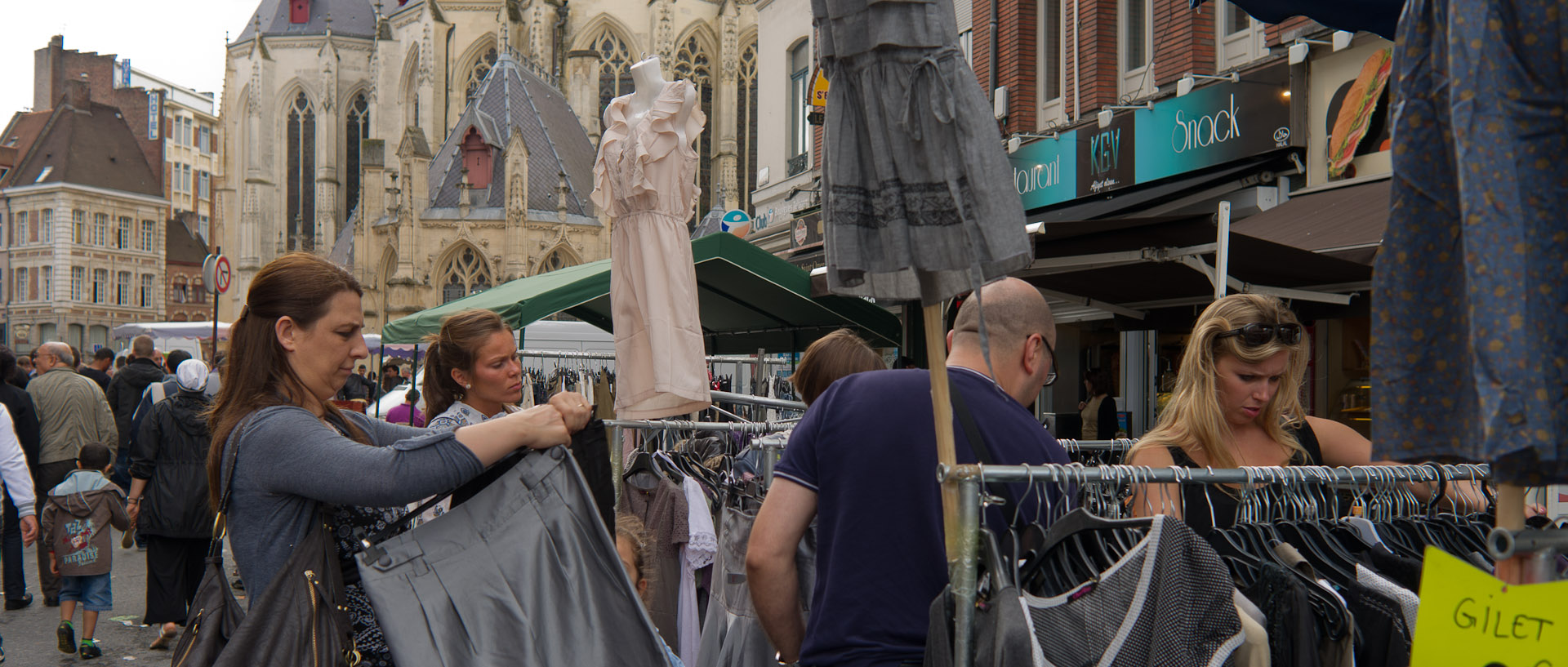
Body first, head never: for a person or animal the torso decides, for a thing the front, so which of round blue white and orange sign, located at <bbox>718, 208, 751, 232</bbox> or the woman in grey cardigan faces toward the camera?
the round blue white and orange sign

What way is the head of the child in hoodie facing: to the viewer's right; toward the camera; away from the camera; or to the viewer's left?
away from the camera

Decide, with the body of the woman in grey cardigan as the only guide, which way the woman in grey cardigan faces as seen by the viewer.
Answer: to the viewer's right

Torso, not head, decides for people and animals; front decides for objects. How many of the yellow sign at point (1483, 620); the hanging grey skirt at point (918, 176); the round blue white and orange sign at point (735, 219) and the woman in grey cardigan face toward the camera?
3

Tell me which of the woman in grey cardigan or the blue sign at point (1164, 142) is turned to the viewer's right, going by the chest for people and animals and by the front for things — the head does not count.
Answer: the woman in grey cardigan

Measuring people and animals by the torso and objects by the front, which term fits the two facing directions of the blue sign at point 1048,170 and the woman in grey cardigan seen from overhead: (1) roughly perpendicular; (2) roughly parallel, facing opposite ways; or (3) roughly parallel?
roughly parallel, facing opposite ways

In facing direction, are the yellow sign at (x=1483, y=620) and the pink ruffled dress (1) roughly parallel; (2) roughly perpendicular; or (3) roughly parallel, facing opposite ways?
roughly parallel

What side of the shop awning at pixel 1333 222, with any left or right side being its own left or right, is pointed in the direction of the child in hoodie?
front

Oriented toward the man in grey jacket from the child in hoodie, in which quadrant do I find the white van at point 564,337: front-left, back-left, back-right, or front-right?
front-right

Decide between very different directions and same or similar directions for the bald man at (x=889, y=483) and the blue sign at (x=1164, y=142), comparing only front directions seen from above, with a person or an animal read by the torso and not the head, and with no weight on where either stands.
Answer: very different directions

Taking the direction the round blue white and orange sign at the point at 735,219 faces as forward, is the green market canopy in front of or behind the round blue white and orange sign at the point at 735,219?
in front

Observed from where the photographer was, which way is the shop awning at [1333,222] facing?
facing the viewer and to the left of the viewer

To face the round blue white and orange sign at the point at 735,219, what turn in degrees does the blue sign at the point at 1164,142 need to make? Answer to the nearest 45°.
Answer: approximately 90° to its right

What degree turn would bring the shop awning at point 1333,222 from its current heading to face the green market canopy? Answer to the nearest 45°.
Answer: approximately 45° to its right

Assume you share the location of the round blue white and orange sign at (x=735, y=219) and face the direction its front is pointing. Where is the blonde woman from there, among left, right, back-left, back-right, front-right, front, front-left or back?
front

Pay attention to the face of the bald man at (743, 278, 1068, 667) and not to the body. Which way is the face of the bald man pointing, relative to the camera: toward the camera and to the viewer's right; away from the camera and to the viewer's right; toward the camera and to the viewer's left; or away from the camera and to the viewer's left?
away from the camera and to the viewer's right

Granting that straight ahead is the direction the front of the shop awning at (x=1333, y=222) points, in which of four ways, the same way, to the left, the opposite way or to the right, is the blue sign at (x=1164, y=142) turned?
the same way

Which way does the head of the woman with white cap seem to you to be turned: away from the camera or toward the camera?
away from the camera

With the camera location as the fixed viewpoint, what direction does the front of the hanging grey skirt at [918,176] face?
facing the viewer
